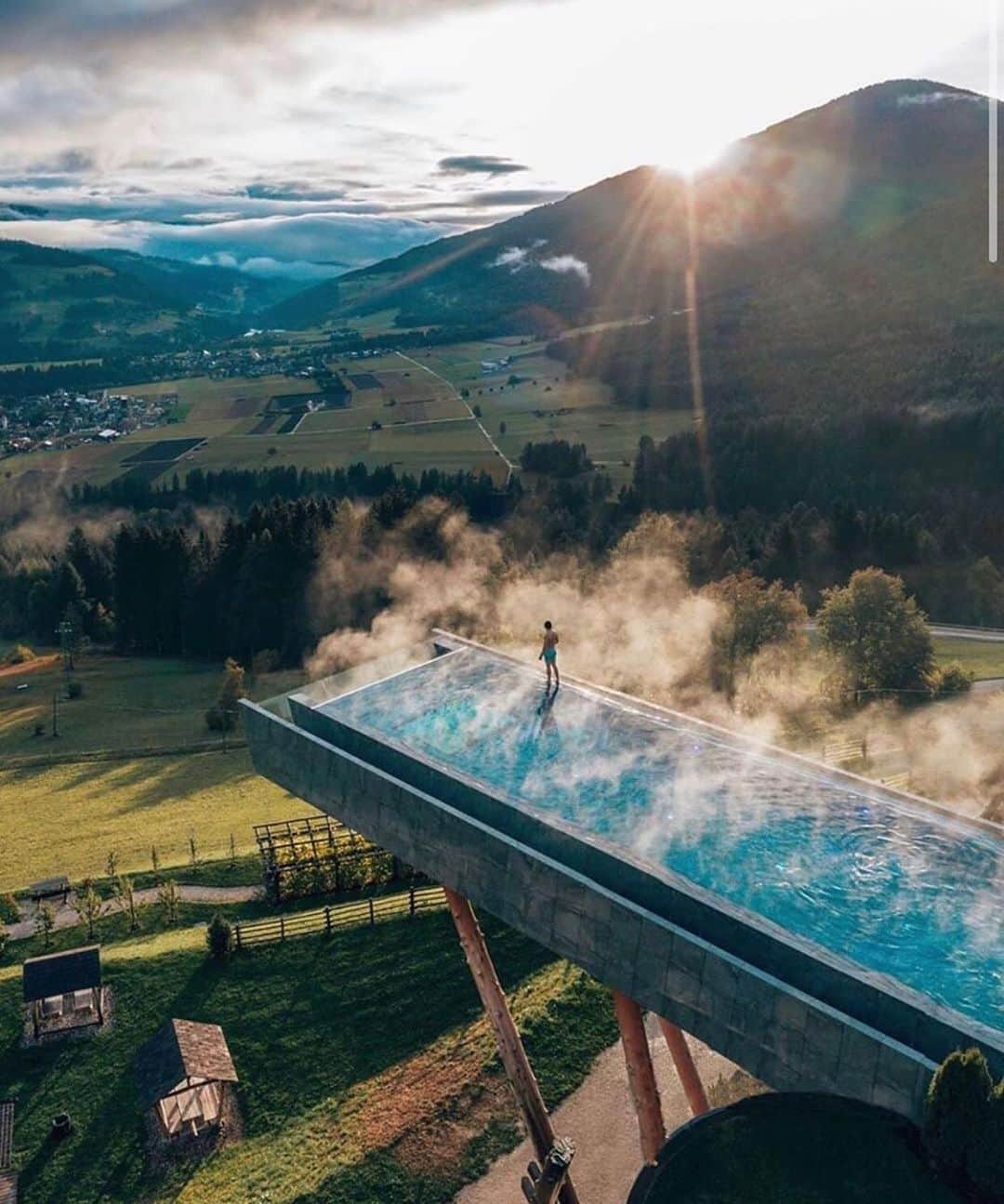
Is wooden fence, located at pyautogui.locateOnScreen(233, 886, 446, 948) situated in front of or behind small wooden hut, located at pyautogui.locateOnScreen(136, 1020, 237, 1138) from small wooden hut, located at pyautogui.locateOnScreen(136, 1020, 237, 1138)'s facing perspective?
behind

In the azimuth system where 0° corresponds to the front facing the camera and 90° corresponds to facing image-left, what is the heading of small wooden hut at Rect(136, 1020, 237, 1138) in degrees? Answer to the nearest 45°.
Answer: approximately 0°

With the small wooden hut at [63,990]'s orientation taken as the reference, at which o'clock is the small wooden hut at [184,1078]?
the small wooden hut at [184,1078] is roughly at 11 o'clock from the small wooden hut at [63,990].

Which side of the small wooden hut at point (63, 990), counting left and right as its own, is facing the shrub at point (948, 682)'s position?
left

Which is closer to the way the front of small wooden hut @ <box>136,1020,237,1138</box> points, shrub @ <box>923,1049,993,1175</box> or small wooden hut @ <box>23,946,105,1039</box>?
the shrub

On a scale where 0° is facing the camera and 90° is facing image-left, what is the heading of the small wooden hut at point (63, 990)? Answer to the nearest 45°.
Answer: approximately 0°

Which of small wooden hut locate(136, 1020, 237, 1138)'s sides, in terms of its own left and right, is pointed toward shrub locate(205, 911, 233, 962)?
back

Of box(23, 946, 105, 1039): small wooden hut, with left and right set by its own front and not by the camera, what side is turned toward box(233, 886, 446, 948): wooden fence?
left

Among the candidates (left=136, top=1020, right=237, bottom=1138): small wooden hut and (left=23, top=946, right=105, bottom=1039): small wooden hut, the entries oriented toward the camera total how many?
2

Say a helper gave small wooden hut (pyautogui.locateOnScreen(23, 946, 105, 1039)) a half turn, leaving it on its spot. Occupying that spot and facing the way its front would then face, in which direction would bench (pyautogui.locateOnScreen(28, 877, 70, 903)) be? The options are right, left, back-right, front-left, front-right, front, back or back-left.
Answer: front

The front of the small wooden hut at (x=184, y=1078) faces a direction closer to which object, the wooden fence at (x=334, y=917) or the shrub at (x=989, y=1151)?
the shrub

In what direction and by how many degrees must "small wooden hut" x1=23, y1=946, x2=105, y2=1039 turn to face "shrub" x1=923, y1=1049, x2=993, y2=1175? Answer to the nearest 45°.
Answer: approximately 45° to its left
